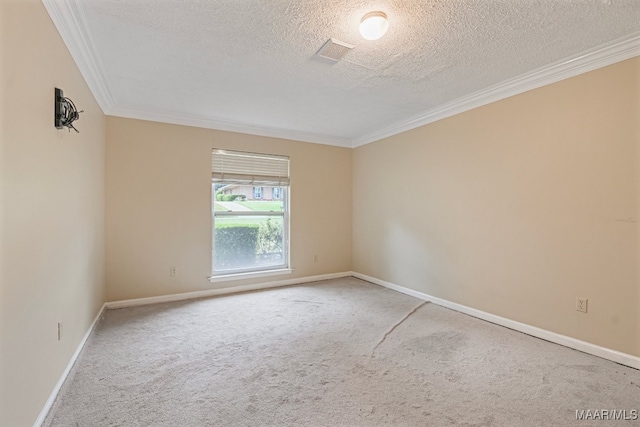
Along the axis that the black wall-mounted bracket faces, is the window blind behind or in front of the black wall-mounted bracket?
in front

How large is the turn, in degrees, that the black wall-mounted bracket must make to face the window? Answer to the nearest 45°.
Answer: approximately 45° to its left

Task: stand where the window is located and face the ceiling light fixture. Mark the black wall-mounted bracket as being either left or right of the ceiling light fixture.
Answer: right

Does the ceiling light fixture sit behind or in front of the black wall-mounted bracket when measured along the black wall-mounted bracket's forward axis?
in front

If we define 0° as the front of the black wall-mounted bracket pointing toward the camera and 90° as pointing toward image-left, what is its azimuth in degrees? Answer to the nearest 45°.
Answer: approximately 270°
